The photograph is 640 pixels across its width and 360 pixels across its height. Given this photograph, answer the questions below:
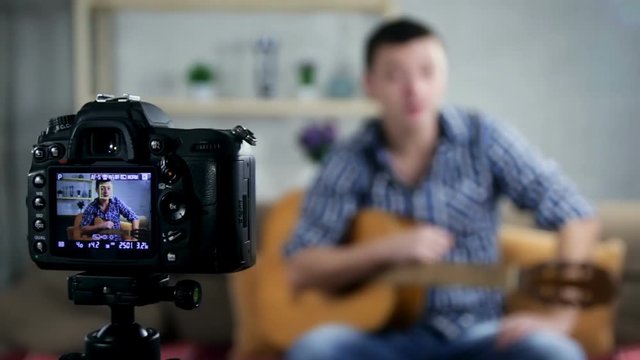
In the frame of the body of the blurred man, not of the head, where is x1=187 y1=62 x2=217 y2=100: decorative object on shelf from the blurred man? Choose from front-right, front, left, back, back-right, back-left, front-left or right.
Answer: back-right

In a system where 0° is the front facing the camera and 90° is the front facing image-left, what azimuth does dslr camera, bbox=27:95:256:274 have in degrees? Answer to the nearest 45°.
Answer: approximately 225°

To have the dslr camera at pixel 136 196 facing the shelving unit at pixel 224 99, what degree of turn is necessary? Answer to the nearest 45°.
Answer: approximately 45° to its left

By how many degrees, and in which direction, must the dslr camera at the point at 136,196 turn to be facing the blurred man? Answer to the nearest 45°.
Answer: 0° — it already faces them

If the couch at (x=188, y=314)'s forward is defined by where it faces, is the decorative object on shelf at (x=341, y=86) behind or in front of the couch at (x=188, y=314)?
behind

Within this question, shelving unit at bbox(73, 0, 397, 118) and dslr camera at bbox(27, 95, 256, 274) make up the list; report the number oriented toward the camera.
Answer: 1

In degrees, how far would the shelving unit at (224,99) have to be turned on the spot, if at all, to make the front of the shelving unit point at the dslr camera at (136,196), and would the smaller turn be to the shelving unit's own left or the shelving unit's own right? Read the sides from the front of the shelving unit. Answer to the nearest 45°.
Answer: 0° — it already faces it
